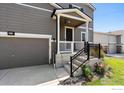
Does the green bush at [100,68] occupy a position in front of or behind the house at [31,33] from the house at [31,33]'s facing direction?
in front

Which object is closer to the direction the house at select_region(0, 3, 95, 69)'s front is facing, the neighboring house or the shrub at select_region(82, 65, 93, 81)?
the shrub

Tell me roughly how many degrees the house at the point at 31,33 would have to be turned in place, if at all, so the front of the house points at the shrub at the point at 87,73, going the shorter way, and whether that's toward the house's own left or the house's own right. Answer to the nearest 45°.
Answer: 0° — it already faces it

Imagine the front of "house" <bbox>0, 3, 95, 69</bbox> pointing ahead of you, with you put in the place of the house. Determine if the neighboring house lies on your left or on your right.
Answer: on your left

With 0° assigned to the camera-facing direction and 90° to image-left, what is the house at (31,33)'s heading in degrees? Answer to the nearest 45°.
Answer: approximately 315°
